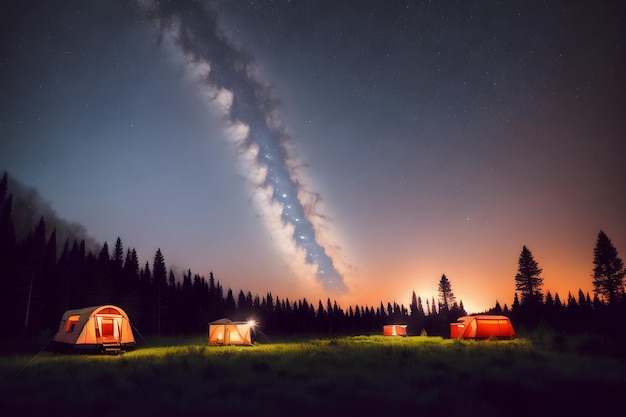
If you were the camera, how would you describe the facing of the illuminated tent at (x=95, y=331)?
facing the viewer and to the right of the viewer

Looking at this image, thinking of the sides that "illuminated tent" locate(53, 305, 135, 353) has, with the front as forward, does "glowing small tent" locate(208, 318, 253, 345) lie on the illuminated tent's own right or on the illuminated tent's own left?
on the illuminated tent's own left

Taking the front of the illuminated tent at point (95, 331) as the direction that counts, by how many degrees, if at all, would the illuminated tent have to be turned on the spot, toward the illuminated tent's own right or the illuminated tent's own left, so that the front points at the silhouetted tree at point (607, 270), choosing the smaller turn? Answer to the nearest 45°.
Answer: approximately 45° to the illuminated tent's own left

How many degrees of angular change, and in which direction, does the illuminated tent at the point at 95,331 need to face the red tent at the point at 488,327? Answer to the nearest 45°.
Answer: approximately 45° to its left

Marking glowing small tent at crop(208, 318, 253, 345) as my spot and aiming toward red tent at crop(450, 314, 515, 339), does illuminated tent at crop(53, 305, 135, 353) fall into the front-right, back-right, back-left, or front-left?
back-right
